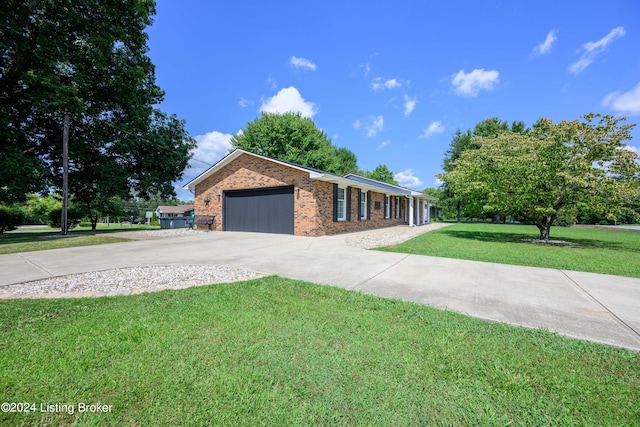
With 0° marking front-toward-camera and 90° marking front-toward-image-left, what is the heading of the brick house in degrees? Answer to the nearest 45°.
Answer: approximately 315°

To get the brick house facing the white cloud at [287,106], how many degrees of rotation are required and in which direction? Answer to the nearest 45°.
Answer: approximately 135° to its left

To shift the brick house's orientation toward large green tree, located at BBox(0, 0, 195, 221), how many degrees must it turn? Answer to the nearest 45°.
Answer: approximately 135° to its right
